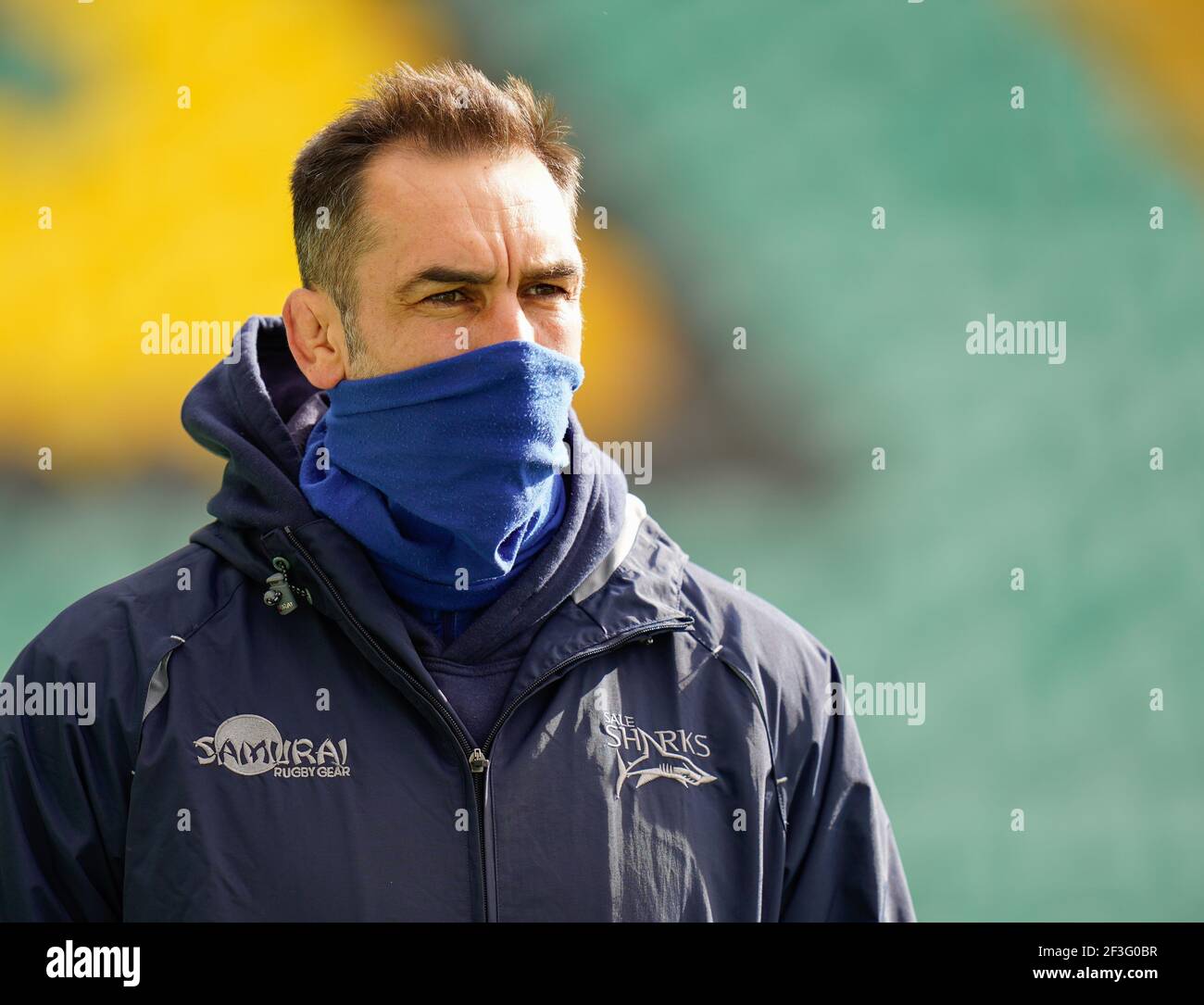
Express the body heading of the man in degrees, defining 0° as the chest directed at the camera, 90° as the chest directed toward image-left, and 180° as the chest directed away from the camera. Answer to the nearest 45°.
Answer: approximately 0°

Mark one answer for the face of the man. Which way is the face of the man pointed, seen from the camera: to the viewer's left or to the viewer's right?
to the viewer's right
